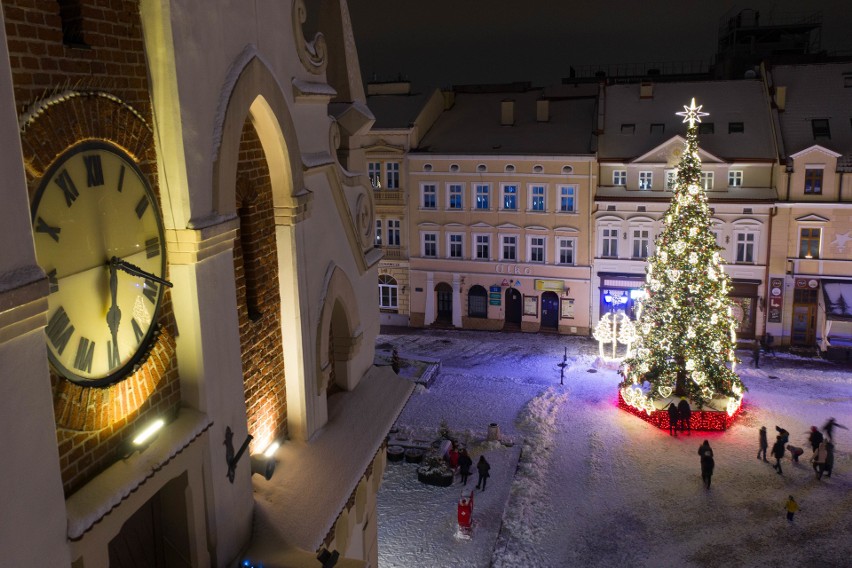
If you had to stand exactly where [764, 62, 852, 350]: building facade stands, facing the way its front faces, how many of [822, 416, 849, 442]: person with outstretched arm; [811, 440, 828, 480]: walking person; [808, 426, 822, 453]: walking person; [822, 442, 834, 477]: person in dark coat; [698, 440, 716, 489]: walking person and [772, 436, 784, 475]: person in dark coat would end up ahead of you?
6

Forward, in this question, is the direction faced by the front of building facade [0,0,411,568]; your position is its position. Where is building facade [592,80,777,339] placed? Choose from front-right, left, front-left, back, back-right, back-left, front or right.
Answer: left

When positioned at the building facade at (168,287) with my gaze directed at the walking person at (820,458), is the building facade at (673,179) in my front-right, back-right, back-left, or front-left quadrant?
front-left

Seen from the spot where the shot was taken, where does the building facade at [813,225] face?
facing the viewer

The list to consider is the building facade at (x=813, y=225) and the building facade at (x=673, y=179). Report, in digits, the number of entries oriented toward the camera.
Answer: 2

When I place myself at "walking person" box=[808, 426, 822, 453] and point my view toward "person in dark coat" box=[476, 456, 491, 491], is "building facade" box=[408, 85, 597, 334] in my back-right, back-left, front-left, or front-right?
front-right

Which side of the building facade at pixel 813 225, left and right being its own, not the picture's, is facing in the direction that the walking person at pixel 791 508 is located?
front

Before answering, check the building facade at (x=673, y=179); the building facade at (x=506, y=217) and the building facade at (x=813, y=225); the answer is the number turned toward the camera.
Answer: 3

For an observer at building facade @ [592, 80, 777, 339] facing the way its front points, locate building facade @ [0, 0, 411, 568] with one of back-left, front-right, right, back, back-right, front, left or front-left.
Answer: front

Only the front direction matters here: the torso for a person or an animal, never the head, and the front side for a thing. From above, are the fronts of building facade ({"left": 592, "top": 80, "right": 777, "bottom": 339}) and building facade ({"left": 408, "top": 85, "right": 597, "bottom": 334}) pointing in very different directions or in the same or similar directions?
same or similar directions

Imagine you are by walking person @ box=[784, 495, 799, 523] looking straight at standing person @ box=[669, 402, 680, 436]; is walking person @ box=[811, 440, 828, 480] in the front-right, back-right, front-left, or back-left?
front-right

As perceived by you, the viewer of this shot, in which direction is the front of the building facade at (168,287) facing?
facing the viewer and to the right of the viewer

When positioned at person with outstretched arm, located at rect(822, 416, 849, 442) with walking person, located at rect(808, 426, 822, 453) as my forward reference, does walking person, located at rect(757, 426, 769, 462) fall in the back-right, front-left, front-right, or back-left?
front-right

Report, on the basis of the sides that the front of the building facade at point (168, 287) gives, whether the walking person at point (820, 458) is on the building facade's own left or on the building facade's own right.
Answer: on the building facade's own left
